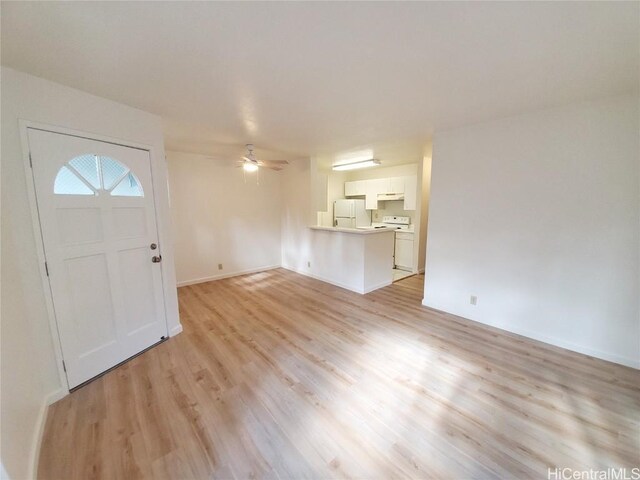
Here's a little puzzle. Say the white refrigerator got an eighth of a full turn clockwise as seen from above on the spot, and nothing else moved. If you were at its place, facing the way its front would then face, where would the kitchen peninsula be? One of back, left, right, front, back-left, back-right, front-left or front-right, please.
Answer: left

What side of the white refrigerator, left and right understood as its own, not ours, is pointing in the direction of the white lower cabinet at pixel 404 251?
left

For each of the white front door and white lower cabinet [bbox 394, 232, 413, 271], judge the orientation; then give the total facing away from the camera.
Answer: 0

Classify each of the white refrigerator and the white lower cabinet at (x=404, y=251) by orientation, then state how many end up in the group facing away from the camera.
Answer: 0

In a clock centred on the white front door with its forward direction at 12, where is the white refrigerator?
The white refrigerator is roughly at 10 o'clock from the white front door.

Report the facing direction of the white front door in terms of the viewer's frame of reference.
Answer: facing the viewer and to the right of the viewer

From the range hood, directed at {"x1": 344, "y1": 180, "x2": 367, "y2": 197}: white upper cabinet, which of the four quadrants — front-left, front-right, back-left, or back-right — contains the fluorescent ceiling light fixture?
front-left

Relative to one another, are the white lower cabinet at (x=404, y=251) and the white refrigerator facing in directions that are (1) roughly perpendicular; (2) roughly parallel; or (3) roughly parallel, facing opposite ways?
roughly parallel

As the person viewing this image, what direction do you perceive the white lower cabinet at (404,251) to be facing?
facing the viewer and to the left of the viewer
